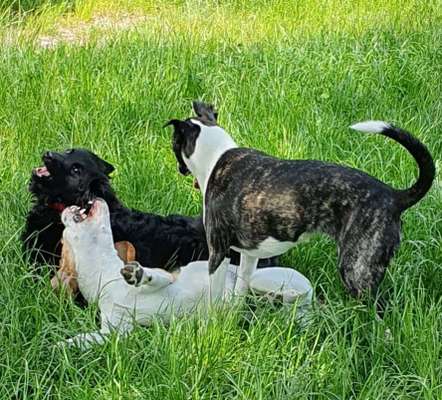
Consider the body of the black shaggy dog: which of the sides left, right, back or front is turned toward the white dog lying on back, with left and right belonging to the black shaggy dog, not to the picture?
left

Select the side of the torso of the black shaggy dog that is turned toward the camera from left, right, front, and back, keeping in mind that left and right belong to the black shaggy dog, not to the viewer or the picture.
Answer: left
